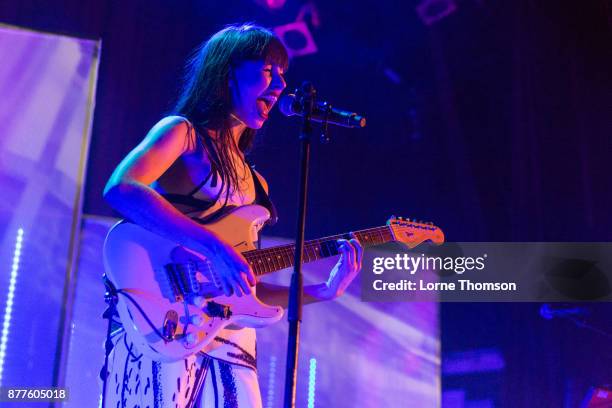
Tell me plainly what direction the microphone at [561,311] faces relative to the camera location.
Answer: facing to the left of the viewer

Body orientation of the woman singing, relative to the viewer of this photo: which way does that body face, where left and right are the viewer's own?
facing the viewer and to the right of the viewer

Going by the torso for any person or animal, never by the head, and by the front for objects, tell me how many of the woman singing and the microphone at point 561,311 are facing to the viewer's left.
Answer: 1

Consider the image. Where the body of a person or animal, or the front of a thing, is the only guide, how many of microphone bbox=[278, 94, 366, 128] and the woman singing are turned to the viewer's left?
1

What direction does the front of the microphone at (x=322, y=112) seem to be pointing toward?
to the viewer's left

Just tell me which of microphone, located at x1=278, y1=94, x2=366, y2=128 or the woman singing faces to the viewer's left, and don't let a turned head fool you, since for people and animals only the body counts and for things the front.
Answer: the microphone
